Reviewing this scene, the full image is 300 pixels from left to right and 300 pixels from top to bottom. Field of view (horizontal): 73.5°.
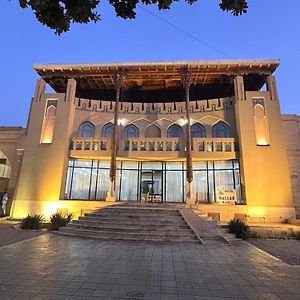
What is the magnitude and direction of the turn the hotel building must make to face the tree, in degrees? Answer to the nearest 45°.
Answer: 0° — it already faces it

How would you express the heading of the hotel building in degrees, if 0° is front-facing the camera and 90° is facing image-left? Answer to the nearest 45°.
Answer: approximately 0°

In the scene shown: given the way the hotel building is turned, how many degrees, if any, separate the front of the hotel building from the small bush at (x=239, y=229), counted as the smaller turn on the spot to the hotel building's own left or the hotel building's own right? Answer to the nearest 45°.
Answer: approximately 45° to the hotel building's own left
